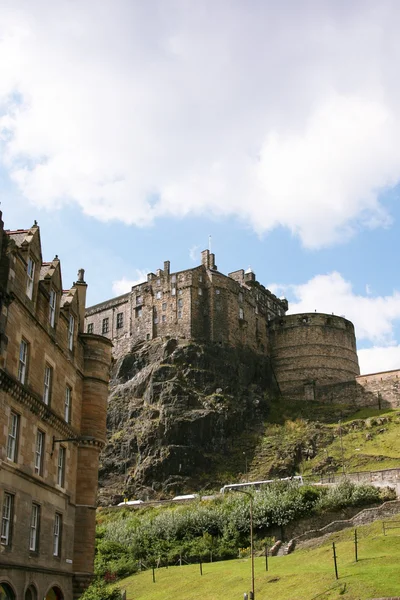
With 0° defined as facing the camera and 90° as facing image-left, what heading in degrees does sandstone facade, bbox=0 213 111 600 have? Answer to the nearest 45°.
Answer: approximately 315°
